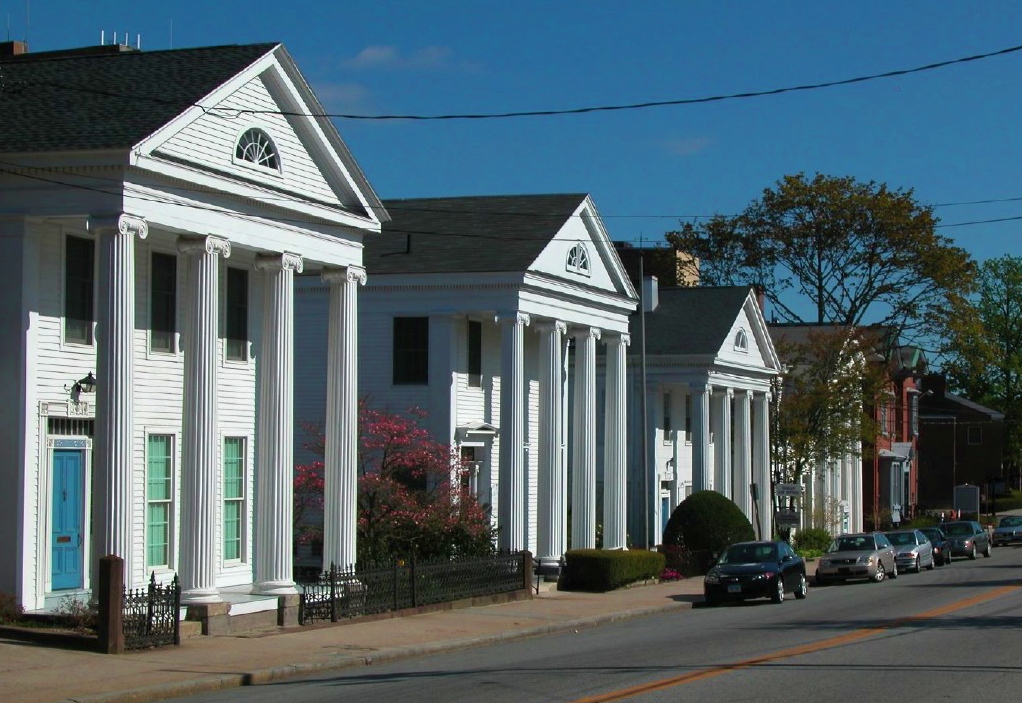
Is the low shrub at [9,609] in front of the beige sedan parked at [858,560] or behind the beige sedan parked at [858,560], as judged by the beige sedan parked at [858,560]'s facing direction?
in front

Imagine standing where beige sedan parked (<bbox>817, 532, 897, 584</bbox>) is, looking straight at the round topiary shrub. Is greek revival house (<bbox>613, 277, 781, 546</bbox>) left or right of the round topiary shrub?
right

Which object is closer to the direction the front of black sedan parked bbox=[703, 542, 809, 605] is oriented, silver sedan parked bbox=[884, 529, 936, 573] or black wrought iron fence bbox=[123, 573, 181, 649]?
the black wrought iron fence

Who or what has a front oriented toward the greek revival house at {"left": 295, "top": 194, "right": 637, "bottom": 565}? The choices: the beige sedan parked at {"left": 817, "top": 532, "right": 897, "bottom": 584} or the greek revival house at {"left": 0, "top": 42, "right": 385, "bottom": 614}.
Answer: the beige sedan parked

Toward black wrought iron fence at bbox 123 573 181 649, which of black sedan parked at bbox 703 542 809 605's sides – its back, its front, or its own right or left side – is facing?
front

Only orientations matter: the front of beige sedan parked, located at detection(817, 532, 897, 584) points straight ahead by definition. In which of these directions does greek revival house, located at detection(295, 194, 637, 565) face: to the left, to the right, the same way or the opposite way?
to the left

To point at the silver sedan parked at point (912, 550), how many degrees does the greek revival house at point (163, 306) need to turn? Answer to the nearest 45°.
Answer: approximately 90° to its left

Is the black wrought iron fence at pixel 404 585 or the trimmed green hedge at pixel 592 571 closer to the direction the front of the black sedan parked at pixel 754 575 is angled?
the black wrought iron fence

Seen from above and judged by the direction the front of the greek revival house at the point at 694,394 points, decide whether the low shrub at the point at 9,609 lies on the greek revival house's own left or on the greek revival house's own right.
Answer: on the greek revival house's own right

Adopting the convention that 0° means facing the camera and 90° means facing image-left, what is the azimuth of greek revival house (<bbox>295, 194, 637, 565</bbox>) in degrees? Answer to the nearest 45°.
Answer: approximately 315°

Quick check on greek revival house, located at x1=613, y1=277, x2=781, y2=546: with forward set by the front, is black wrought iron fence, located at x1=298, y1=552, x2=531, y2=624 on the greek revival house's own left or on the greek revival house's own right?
on the greek revival house's own right

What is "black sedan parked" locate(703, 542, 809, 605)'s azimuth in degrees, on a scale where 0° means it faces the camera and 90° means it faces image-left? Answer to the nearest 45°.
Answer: approximately 45°

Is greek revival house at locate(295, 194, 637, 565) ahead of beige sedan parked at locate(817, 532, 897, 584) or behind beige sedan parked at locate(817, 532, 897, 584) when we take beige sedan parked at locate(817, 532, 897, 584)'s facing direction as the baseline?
ahead
